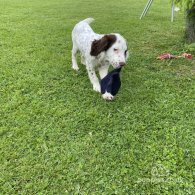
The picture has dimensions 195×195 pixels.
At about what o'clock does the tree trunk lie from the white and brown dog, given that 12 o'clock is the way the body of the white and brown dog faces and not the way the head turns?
The tree trunk is roughly at 9 o'clock from the white and brown dog.

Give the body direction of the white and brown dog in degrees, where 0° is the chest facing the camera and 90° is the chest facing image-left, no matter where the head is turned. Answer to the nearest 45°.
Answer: approximately 315°
